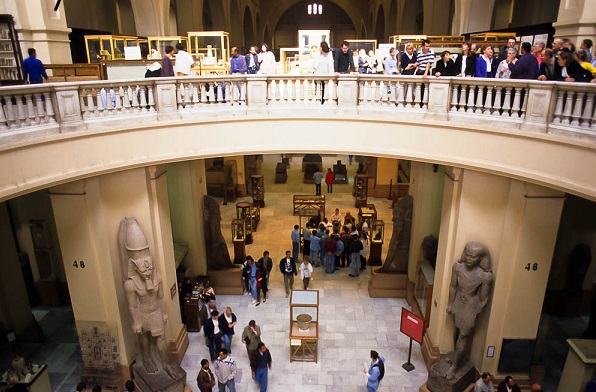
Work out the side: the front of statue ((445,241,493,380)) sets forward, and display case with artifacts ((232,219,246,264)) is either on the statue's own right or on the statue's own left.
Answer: on the statue's own right

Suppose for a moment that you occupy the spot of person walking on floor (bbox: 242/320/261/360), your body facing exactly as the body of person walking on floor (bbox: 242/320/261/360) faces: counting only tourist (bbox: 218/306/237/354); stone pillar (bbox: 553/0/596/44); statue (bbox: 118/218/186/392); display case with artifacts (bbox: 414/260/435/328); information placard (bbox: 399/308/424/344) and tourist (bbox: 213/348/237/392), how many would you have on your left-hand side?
3

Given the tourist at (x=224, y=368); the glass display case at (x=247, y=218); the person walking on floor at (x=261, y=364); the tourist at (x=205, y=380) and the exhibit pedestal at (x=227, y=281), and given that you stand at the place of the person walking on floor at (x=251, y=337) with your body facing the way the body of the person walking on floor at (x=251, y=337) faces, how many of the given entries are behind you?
2

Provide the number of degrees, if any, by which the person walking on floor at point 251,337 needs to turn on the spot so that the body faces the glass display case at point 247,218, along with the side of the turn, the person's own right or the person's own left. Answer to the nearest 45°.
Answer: approximately 180°

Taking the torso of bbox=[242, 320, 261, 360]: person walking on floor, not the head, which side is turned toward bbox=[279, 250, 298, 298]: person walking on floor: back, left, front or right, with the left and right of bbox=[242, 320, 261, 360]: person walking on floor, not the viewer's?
back
